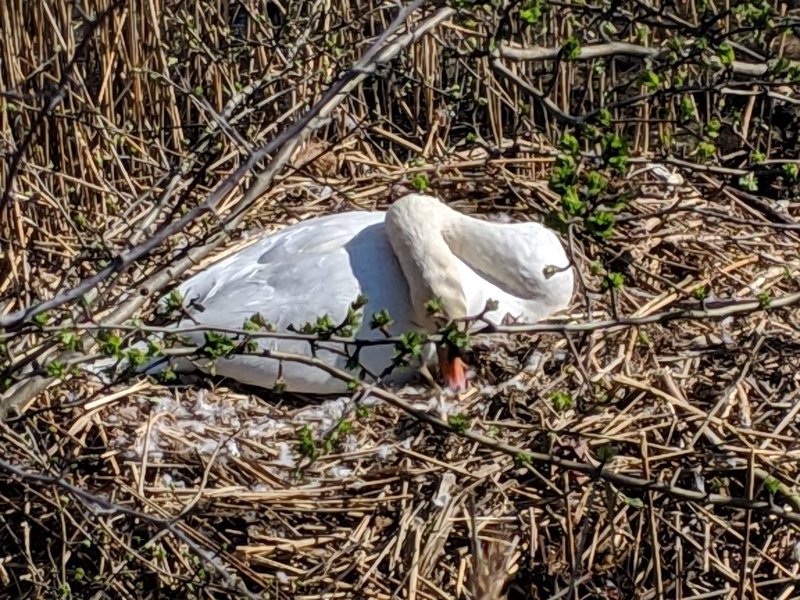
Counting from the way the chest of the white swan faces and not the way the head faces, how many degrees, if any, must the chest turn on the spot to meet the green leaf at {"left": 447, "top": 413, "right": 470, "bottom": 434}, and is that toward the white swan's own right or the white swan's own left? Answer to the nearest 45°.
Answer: approximately 90° to the white swan's own right

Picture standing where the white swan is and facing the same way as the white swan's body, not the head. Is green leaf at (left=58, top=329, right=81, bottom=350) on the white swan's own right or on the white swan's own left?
on the white swan's own right

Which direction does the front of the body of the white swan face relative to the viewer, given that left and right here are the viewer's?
facing to the right of the viewer
